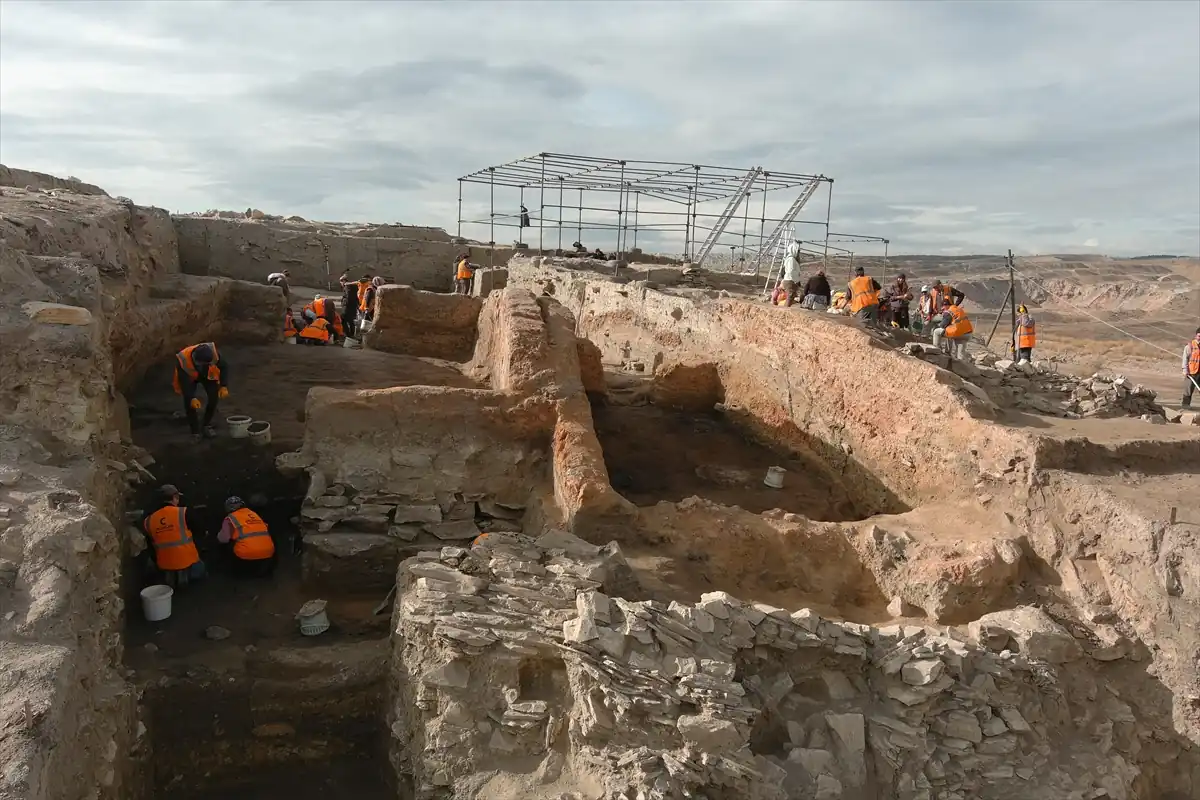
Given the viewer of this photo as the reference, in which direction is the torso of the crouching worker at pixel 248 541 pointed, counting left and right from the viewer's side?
facing away from the viewer and to the left of the viewer

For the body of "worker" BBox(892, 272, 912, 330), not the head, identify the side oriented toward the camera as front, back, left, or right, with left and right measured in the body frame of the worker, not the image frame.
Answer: front

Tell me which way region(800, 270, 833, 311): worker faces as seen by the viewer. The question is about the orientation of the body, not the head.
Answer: away from the camera

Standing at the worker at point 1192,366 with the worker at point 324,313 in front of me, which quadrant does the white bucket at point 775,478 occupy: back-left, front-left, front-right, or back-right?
front-left

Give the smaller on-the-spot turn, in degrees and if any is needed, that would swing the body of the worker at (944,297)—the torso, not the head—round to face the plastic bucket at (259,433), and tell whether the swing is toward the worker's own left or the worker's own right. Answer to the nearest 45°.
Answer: approximately 45° to the worker's own left

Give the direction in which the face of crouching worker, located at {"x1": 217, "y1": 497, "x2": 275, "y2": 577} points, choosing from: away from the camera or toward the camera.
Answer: away from the camera

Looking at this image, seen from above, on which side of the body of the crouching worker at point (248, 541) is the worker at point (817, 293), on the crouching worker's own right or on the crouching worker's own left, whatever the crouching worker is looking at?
on the crouching worker's own right

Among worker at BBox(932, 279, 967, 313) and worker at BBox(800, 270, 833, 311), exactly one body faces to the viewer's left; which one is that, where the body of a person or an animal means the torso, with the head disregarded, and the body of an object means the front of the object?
worker at BBox(932, 279, 967, 313)

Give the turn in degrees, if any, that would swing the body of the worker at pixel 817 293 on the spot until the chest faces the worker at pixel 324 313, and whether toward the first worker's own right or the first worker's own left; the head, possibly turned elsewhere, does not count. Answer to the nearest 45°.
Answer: approximately 90° to the first worker's own left

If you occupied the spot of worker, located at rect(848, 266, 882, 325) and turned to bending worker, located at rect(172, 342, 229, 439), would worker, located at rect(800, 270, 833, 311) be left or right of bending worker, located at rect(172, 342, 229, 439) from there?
right

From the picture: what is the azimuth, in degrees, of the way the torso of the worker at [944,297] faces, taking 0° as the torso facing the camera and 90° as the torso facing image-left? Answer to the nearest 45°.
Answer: approximately 90°

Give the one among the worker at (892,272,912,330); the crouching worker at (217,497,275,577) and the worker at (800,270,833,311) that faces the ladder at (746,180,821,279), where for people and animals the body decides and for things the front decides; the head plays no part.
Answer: the worker at (800,270,833,311)

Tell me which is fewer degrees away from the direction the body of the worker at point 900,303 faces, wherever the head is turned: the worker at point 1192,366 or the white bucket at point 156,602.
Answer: the white bucket
